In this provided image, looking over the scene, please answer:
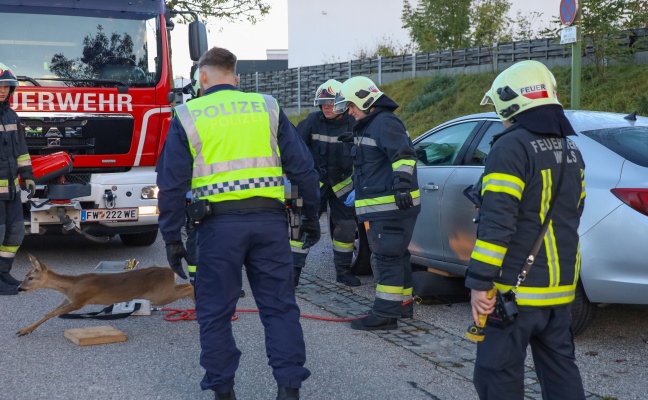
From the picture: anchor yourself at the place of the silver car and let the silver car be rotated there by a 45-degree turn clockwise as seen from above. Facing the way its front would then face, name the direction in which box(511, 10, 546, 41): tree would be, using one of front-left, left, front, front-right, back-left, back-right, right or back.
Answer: front

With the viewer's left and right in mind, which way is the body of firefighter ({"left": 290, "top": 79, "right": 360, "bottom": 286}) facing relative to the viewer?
facing the viewer

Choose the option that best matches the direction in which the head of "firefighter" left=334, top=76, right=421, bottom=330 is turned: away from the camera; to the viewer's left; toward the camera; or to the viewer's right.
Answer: to the viewer's left

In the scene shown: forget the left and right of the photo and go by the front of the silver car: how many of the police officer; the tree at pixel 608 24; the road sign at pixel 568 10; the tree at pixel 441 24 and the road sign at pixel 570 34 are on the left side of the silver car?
1

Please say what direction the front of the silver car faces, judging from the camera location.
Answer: facing away from the viewer and to the left of the viewer

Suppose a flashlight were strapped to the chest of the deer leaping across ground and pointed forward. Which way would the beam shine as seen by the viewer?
to the viewer's left

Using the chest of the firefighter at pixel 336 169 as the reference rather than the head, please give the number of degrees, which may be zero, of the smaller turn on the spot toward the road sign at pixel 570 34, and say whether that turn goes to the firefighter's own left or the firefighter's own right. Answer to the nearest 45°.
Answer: approximately 135° to the firefighter's own left

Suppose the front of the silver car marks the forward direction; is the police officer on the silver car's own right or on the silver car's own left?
on the silver car's own left

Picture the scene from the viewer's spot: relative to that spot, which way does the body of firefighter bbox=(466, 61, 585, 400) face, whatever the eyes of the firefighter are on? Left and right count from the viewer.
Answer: facing away from the viewer and to the left of the viewer

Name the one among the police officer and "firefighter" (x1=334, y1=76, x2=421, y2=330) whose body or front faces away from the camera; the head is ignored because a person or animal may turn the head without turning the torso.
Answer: the police officer

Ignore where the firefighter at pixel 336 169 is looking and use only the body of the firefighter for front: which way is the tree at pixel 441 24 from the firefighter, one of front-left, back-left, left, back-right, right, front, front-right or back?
back

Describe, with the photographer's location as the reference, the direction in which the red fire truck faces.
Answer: facing the viewer

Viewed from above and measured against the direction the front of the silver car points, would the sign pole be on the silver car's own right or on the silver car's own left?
on the silver car's own right

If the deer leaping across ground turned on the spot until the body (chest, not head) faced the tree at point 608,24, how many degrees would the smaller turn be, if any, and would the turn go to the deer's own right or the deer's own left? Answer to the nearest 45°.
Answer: approximately 135° to the deer's own right

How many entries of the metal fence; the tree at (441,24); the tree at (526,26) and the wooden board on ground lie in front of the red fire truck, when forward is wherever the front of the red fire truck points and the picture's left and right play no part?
1

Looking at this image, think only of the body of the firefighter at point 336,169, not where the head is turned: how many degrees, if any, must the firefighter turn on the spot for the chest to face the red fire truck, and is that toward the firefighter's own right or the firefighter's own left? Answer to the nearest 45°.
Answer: approximately 90° to the firefighter's own right
